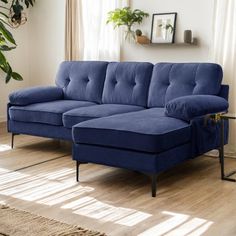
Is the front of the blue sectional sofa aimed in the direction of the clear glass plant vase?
no

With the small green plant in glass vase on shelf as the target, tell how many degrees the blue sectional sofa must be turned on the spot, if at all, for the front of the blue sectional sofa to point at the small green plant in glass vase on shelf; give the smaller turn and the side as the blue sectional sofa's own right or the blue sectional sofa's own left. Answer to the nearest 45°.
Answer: approximately 135° to the blue sectional sofa's own right

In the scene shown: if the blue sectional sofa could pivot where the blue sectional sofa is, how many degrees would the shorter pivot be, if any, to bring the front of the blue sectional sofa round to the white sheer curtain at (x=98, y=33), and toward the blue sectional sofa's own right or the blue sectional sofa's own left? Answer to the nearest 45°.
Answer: approximately 135° to the blue sectional sofa's own right

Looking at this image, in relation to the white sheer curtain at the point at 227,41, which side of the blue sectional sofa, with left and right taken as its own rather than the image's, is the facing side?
back

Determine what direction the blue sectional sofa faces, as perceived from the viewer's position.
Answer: facing the viewer and to the left of the viewer
